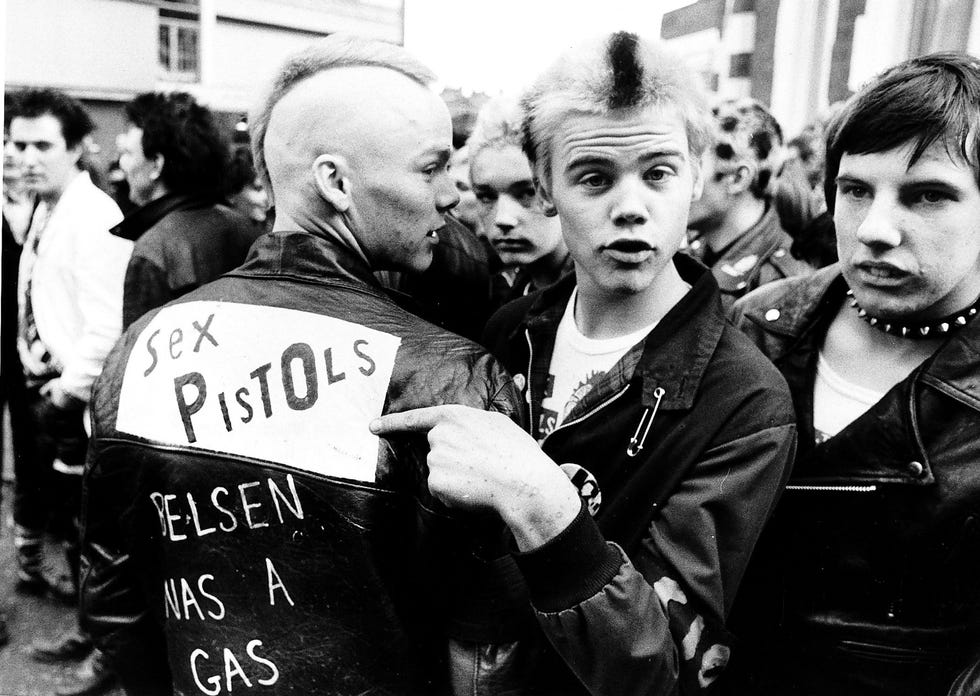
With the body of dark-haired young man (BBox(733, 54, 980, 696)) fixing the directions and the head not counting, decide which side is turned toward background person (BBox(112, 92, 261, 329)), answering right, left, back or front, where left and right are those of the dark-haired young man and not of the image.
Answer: right

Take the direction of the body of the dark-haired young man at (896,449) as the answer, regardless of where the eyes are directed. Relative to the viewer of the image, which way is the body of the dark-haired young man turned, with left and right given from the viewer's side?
facing the viewer and to the left of the viewer

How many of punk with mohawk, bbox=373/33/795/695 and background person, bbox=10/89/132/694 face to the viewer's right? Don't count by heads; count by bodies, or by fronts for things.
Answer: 0

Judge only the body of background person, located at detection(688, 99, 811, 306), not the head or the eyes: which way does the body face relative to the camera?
to the viewer's left

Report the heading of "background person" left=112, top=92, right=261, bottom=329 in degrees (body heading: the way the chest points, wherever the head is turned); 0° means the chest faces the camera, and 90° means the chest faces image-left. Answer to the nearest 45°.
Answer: approximately 135°

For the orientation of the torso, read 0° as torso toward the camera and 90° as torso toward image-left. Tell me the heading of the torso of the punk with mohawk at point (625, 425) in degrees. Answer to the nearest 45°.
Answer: approximately 45°

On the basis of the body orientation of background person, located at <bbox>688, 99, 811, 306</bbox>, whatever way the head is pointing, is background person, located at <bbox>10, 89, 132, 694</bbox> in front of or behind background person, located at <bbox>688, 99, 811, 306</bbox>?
in front

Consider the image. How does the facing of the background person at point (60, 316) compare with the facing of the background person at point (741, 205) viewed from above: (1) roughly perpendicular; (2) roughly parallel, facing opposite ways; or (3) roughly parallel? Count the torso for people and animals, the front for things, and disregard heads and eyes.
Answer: roughly perpendicular
